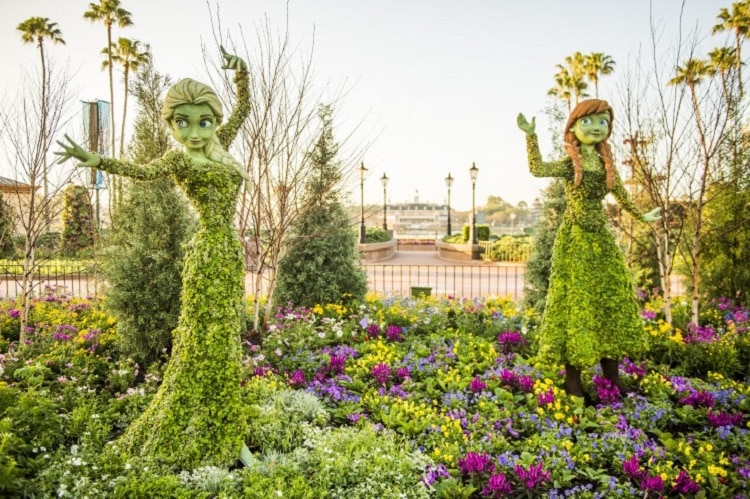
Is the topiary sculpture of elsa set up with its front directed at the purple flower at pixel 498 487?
no

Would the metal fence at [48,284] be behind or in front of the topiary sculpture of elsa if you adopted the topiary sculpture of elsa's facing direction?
behind

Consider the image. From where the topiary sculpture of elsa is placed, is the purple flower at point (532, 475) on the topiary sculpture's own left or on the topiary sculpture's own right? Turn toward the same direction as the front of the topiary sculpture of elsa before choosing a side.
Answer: on the topiary sculpture's own left

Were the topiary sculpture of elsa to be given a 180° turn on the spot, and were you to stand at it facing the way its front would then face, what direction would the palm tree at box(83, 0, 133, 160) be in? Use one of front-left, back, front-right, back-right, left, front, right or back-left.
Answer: front

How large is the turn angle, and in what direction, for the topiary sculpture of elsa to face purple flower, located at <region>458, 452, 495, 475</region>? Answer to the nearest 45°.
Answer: approximately 90° to its left

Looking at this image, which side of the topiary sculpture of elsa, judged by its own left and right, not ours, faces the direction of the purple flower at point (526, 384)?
left

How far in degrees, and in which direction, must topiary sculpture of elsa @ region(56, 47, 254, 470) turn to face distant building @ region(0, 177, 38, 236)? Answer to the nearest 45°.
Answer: approximately 180°

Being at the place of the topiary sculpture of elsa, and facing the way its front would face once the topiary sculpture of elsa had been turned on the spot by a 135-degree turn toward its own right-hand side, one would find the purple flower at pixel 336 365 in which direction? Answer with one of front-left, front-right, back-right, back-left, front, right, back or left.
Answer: right

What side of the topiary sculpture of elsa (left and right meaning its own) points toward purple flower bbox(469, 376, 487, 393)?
left

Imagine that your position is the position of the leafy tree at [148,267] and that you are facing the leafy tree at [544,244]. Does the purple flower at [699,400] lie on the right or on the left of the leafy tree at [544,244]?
right

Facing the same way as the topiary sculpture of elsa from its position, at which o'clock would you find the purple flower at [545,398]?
The purple flower is roughly at 9 o'clock from the topiary sculpture of elsa.

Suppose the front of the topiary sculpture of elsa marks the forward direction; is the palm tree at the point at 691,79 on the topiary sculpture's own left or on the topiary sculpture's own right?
on the topiary sculpture's own left

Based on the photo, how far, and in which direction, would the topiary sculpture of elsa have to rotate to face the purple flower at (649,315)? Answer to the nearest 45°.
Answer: approximately 90° to its left

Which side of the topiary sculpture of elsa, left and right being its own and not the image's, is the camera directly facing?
front

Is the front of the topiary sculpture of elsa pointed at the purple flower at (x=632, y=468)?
no

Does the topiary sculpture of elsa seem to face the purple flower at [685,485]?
no

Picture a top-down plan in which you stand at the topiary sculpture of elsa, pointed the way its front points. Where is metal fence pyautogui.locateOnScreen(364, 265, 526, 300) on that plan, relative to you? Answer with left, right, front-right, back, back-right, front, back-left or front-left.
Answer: back-left

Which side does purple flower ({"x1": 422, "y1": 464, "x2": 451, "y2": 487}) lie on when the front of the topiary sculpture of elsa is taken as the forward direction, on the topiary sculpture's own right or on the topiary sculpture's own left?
on the topiary sculpture's own left
